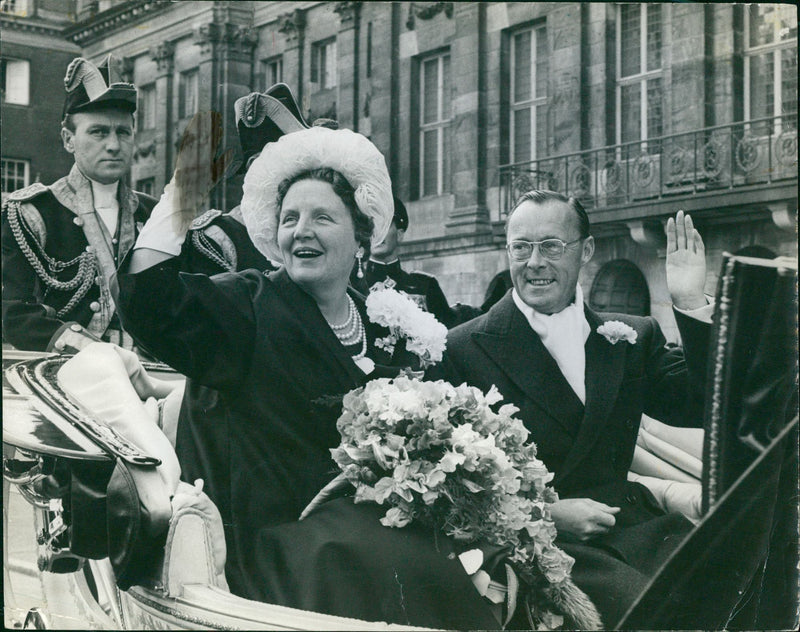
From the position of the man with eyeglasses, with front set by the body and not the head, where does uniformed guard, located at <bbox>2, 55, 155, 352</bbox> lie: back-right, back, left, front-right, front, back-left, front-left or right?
right

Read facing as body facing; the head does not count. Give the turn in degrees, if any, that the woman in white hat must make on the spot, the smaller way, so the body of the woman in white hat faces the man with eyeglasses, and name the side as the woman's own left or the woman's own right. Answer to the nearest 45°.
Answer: approximately 45° to the woman's own left

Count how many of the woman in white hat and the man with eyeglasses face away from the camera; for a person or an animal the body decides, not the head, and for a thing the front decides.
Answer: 0

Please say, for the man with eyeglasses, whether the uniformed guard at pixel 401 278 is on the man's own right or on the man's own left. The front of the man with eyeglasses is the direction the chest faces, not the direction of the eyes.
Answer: on the man's own right

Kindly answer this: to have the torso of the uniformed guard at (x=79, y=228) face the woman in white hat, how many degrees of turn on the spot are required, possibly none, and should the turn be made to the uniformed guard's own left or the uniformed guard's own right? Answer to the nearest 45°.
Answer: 0° — they already face them

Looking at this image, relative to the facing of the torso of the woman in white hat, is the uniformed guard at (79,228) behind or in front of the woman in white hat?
behind

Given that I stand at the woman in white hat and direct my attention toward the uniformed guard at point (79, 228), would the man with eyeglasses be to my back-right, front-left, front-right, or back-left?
back-right

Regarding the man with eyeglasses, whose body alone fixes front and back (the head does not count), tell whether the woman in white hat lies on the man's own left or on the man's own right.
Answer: on the man's own right
